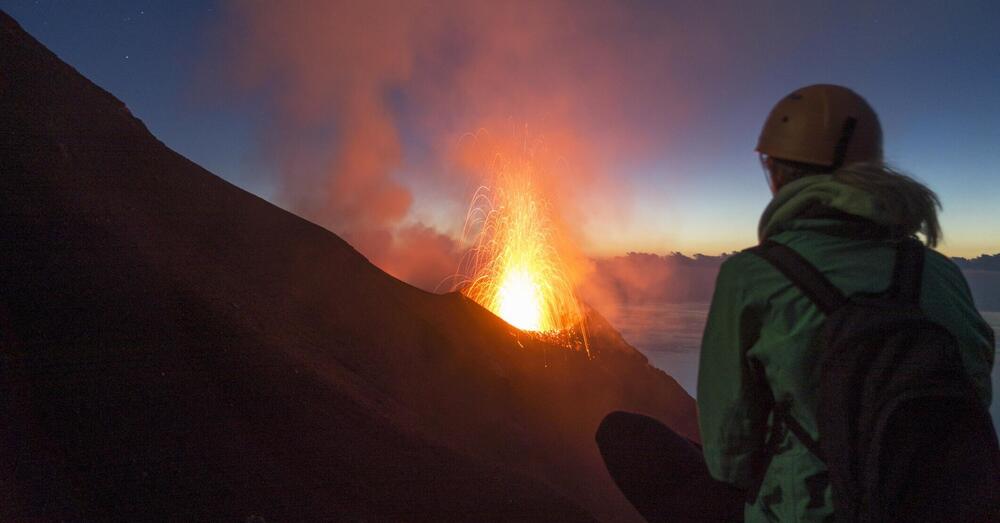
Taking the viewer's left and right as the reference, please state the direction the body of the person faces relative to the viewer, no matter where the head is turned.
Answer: facing away from the viewer and to the left of the viewer

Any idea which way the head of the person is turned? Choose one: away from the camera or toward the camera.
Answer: away from the camera
